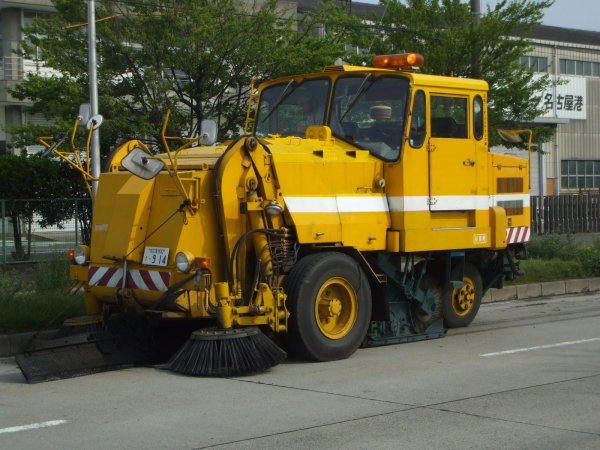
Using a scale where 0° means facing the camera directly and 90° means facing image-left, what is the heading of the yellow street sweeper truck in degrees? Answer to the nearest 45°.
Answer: approximately 45°

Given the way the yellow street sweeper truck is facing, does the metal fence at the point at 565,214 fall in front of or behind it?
behind

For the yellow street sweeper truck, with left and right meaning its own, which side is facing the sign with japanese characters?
back

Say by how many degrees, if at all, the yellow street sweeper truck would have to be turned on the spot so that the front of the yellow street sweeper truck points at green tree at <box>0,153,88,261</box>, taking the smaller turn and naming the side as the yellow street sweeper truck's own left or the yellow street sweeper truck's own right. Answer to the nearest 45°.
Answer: approximately 90° to the yellow street sweeper truck's own right

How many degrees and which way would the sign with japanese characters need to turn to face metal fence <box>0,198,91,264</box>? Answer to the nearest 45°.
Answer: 0° — it already faces it

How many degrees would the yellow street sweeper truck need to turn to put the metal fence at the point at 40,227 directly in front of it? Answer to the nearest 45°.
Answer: approximately 90° to its right

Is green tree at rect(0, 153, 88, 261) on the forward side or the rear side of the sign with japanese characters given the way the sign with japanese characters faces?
on the forward side

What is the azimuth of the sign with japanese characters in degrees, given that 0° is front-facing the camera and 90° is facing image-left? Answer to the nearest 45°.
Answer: approximately 0°

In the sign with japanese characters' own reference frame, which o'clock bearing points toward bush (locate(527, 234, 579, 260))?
The bush is roughly at 12 o'clock from the sign with japanese characters.

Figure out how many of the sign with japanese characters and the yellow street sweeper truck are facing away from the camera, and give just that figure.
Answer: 0
